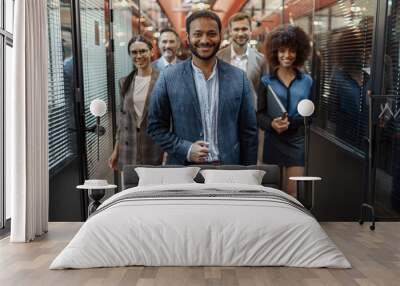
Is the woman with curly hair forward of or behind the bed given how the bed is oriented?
behind

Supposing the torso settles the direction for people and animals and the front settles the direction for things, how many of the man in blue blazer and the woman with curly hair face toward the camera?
2

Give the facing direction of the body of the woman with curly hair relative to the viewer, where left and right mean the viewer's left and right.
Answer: facing the viewer

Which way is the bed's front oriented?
toward the camera
